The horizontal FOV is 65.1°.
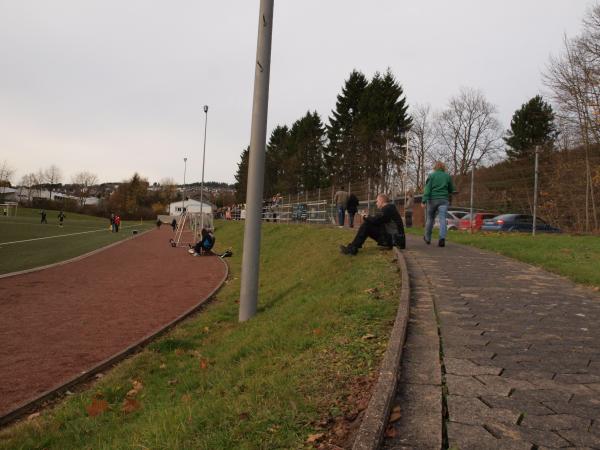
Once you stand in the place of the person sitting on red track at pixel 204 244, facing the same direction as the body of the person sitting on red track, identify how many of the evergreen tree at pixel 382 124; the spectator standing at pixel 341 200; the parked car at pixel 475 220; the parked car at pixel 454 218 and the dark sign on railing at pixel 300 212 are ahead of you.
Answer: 0

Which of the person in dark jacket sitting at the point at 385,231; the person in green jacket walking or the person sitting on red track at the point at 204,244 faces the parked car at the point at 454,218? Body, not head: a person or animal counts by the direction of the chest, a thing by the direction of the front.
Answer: the person in green jacket walking

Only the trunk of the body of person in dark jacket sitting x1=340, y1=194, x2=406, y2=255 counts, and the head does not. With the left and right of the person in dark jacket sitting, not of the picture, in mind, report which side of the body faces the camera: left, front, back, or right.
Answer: left

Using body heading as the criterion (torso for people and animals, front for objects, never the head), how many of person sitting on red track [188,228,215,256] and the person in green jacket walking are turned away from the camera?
1

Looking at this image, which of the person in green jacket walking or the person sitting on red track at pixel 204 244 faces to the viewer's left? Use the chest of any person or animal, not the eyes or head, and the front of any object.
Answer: the person sitting on red track

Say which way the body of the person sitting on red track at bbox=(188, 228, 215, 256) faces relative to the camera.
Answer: to the viewer's left

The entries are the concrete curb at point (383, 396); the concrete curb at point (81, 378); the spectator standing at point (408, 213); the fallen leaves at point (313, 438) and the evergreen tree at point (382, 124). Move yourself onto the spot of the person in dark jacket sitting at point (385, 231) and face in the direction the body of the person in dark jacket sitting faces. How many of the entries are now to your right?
2

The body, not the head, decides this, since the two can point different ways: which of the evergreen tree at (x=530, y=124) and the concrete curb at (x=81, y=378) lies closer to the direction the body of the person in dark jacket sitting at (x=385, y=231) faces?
the concrete curb

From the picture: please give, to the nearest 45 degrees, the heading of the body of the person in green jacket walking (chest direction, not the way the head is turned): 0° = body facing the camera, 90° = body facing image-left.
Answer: approximately 180°

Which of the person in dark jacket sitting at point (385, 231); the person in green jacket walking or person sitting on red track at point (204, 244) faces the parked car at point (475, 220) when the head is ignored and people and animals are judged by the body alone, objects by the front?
the person in green jacket walking
